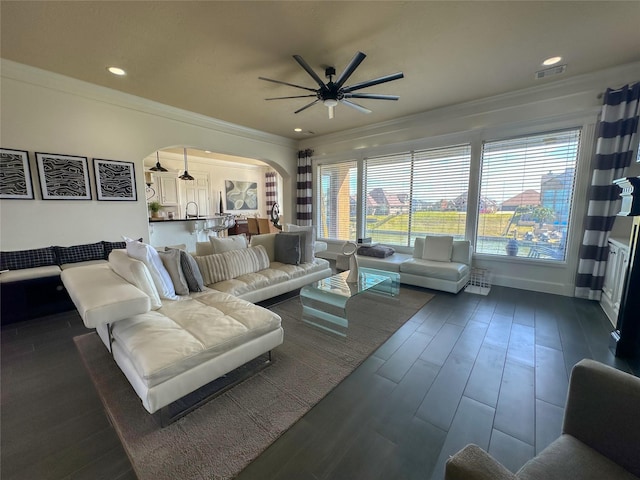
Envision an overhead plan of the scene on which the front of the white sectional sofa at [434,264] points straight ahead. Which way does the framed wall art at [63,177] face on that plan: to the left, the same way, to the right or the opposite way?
to the left

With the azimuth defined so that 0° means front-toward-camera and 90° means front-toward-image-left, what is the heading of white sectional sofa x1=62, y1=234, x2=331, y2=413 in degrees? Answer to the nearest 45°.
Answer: approximately 315°

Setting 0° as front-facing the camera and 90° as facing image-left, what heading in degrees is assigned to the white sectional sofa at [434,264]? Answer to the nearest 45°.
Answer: approximately 45°

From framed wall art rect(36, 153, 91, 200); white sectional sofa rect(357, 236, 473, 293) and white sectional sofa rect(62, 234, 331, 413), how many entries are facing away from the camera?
0

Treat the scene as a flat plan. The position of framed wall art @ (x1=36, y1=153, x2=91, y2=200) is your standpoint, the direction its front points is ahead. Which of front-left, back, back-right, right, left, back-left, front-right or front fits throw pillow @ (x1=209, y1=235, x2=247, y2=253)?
front-left

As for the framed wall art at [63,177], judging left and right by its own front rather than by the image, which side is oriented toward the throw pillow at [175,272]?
front

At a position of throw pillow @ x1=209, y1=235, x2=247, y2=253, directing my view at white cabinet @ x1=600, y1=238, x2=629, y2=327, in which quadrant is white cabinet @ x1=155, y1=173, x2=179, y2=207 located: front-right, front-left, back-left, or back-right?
back-left

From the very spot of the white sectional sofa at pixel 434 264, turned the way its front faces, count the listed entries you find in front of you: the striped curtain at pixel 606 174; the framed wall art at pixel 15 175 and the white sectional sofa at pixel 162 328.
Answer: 2

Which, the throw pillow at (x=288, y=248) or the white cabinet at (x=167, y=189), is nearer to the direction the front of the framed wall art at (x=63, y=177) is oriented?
the throw pillow

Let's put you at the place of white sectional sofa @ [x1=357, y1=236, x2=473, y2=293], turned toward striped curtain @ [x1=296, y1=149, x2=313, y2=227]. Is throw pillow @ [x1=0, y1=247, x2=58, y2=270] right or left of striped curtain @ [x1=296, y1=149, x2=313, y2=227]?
left

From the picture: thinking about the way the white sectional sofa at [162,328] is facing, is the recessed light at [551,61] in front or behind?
in front
